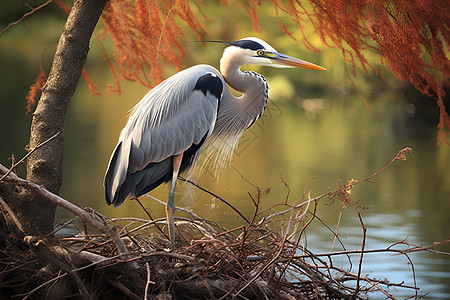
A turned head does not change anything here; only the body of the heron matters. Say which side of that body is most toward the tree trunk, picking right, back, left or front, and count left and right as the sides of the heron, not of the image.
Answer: back

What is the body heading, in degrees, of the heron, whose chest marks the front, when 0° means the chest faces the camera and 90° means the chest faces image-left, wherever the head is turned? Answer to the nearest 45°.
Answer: approximately 270°
